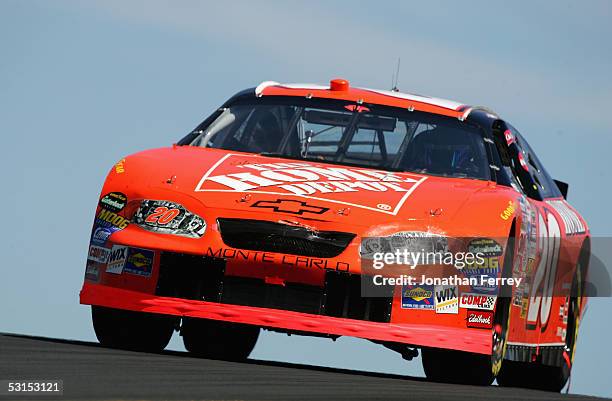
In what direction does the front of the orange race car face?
toward the camera
